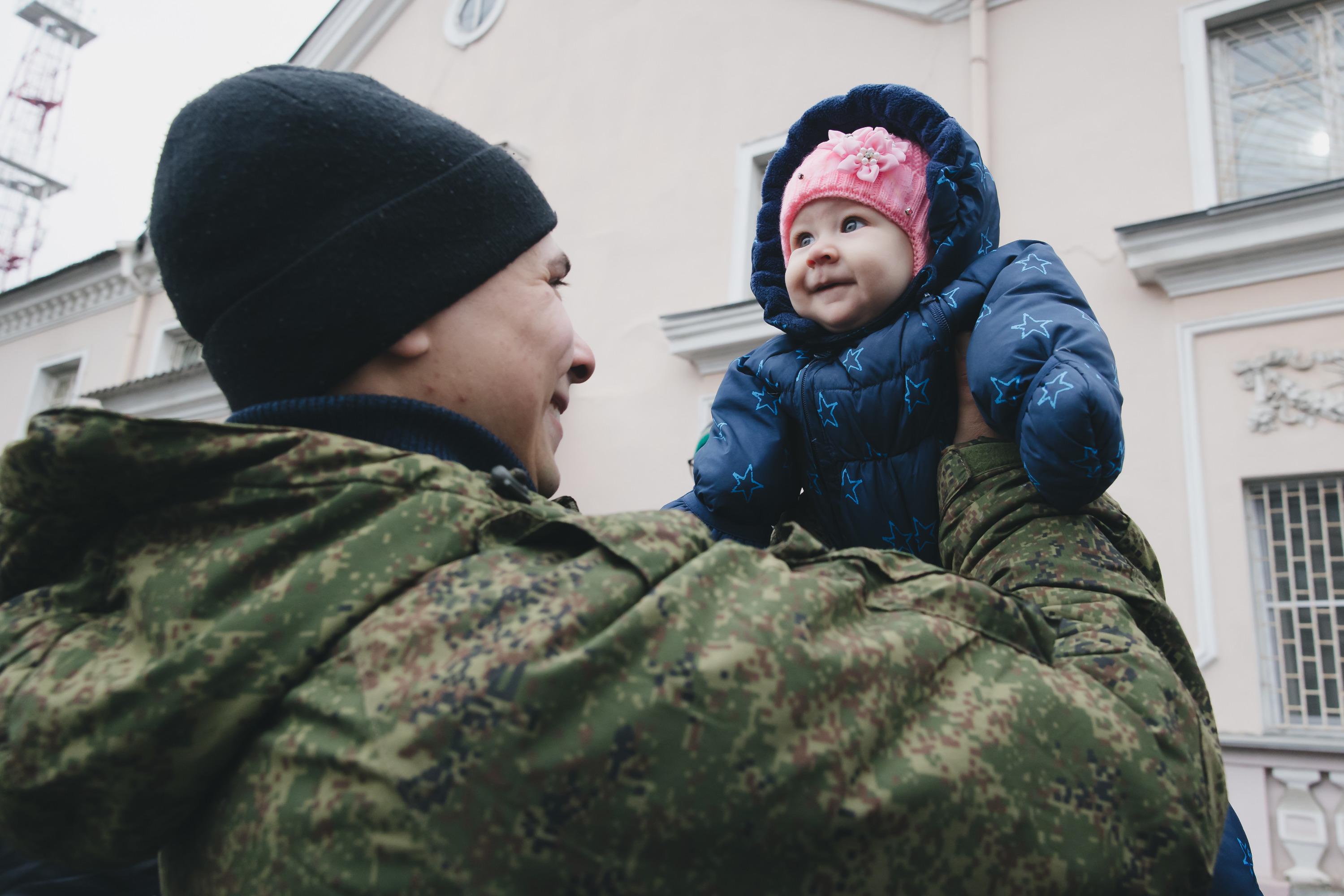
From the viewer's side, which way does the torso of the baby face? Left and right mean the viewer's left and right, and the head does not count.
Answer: facing the viewer and to the left of the viewer

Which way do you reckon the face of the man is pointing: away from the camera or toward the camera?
away from the camera

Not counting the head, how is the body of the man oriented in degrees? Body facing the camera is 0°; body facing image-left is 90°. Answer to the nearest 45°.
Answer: approximately 225°

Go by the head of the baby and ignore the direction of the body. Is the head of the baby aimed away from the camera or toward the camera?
toward the camera
